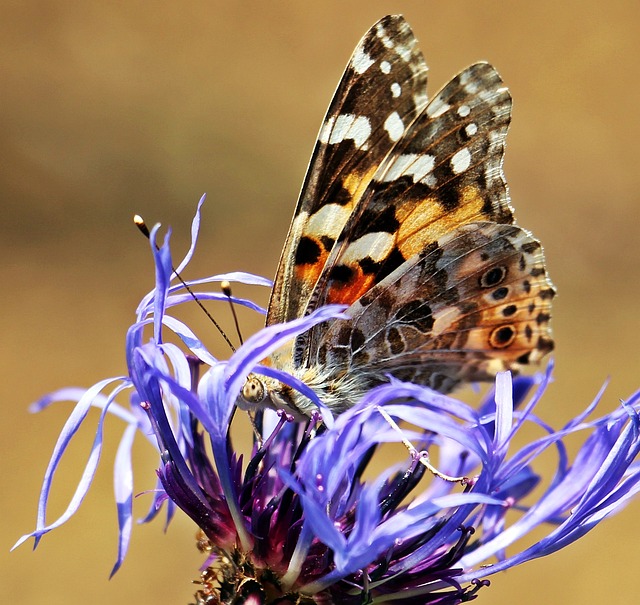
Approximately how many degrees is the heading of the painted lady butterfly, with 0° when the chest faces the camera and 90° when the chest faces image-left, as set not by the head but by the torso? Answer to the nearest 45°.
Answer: approximately 90°
